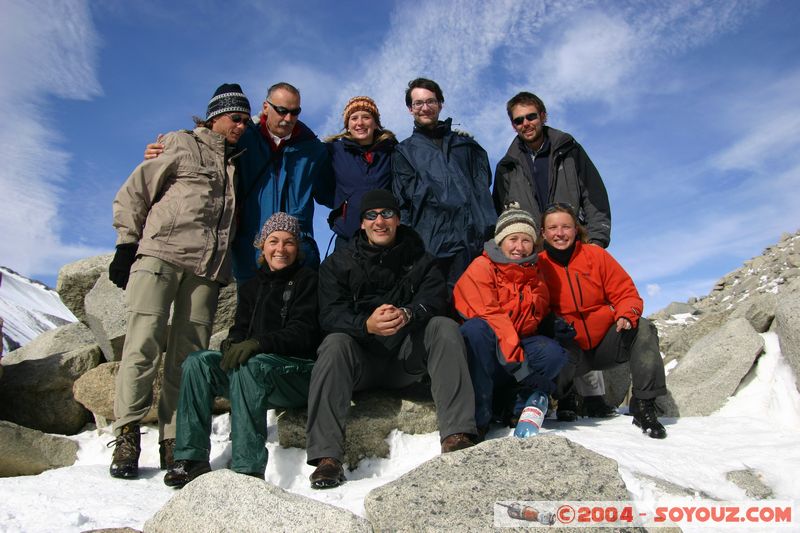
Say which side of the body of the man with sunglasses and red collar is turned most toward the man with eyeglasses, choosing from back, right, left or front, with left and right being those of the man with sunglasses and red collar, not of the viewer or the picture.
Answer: left

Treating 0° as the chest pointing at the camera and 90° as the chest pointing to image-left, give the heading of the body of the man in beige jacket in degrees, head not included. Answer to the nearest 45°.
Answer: approximately 315°

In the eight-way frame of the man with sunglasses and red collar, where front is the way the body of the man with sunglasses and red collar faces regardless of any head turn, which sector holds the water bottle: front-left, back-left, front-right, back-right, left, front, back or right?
front-left

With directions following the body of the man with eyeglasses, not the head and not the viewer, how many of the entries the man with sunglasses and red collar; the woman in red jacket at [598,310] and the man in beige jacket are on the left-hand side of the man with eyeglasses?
1

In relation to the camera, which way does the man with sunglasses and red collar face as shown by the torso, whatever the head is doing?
toward the camera

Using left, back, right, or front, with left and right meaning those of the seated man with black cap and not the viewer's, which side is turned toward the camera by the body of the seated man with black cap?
front

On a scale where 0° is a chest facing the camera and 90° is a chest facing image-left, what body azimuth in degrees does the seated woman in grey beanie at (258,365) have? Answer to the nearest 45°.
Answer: approximately 45°

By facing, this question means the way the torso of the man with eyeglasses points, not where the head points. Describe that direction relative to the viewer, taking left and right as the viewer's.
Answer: facing the viewer
